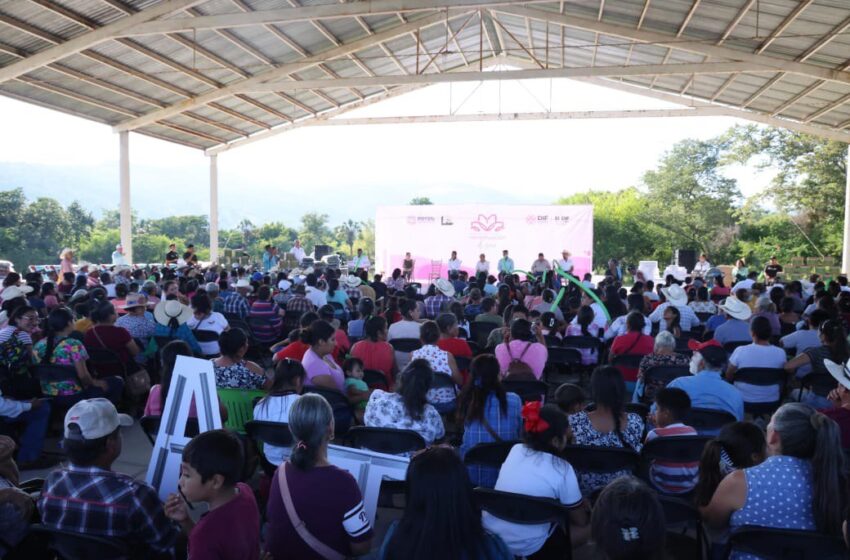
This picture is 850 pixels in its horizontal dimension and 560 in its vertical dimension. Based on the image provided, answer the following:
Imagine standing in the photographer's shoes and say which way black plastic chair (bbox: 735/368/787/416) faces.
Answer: facing away from the viewer

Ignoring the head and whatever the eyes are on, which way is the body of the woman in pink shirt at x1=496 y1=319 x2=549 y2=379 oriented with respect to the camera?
away from the camera

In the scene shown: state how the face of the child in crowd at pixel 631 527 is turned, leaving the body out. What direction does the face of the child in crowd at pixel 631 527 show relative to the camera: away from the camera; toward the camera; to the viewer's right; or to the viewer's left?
away from the camera

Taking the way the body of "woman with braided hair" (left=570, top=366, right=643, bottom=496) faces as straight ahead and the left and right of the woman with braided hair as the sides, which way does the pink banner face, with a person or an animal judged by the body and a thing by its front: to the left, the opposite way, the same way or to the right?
the opposite way

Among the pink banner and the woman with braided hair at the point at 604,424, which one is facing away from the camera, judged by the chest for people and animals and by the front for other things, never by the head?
the woman with braided hair

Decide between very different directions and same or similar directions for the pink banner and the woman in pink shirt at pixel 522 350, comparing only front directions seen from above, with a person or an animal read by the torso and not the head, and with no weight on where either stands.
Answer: very different directions

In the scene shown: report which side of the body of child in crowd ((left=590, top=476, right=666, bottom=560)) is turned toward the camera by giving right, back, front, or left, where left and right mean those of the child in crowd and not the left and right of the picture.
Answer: back

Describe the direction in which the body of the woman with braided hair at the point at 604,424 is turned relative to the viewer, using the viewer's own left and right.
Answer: facing away from the viewer

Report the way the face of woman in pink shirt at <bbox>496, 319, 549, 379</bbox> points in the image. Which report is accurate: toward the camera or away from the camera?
away from the camera

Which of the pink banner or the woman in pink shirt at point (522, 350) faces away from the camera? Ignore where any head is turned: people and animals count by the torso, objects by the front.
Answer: the woman in pink shirt

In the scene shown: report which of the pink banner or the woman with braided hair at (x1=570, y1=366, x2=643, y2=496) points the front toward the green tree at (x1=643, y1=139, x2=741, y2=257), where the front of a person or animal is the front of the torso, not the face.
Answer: the woman with braided hair
